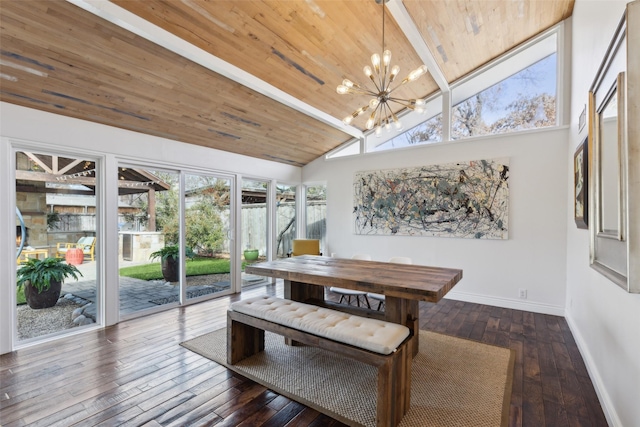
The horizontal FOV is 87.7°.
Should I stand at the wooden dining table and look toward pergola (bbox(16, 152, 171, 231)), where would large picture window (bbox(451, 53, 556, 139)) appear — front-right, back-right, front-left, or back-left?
back-right

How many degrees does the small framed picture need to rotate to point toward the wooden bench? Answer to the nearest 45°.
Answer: approximately 45° to its left

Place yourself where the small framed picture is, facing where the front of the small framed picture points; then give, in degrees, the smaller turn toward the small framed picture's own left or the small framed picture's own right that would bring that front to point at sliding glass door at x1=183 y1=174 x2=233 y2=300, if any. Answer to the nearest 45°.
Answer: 0° — it already faces it

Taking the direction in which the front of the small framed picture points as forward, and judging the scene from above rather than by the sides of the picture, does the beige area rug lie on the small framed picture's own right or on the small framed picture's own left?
on the small framed picture's own left

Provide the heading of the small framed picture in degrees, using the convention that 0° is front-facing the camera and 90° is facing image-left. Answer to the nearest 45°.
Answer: approximately 90°

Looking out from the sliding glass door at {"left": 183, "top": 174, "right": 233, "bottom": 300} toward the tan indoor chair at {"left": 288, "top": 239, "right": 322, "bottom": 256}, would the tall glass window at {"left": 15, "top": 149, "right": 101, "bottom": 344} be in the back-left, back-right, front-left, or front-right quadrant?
back-right
